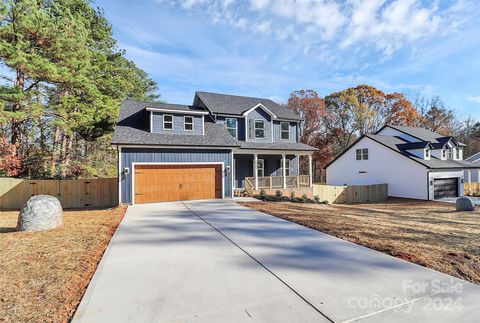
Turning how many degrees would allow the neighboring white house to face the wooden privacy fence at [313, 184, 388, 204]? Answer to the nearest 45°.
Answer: approximately 90° to its right

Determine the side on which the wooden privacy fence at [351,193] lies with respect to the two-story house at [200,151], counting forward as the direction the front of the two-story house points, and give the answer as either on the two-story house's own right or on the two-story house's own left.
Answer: on the two-story house's own left

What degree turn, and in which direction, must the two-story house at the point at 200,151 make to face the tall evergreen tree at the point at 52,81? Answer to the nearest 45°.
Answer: approximately 90° to its right

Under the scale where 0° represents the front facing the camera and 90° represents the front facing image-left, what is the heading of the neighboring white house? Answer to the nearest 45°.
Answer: approximately 315°

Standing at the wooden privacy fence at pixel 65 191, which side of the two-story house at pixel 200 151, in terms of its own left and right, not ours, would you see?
right

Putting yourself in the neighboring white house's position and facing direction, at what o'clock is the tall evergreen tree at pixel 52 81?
The tall evergreen tree is roughly at 3 o'clock from the neighboring white house.

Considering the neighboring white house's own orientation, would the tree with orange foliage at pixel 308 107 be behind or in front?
behind

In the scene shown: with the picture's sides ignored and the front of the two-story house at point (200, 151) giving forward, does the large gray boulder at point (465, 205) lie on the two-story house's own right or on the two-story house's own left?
on the two-story house's own left
